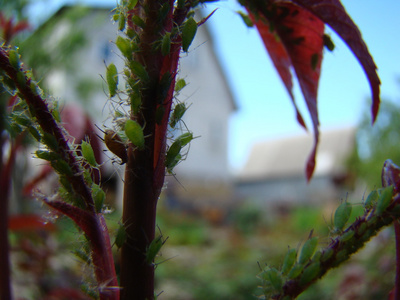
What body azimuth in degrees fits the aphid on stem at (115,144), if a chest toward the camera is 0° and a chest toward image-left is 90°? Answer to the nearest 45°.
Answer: approximately 270°

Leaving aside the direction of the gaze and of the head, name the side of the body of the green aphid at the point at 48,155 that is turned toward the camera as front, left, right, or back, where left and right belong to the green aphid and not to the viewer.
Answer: right
